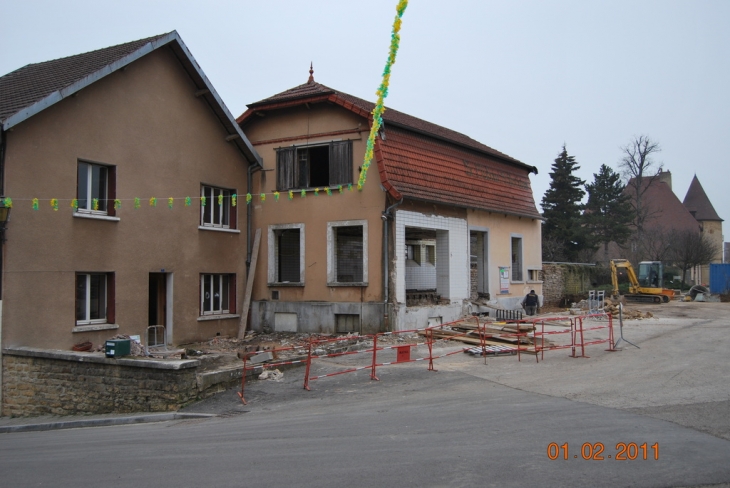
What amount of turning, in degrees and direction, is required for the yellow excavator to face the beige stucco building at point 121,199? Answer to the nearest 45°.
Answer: approximately 45° to its left

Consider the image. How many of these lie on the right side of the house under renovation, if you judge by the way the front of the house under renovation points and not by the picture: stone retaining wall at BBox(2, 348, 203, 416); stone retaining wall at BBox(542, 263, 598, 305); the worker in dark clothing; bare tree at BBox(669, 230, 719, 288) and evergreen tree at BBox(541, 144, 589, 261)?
1

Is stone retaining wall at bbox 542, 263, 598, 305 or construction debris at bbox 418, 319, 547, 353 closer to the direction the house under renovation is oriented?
the construction debris

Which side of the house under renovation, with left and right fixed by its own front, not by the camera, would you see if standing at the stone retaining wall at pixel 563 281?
left

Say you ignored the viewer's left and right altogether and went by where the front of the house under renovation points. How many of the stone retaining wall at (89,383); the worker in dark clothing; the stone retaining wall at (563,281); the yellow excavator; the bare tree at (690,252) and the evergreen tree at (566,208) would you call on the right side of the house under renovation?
1

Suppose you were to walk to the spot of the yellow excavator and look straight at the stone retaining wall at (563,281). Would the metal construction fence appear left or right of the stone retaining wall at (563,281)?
left

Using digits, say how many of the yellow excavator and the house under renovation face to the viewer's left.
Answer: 1

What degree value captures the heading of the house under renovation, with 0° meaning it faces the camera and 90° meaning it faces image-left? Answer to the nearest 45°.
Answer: approximately 315°

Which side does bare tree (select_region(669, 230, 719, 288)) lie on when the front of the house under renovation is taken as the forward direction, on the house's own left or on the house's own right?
on the house's own left

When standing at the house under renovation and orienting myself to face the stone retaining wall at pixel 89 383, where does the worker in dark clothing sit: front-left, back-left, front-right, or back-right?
back-left

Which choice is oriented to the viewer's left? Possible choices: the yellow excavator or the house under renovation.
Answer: the yellow excavator

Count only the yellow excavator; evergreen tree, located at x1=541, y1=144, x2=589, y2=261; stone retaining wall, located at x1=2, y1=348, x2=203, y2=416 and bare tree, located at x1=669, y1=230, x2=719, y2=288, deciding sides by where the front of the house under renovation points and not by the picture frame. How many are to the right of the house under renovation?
1

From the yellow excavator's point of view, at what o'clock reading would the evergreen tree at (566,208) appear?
The evergreen tree is roughly at 2 o'clock from the yellow excavator.

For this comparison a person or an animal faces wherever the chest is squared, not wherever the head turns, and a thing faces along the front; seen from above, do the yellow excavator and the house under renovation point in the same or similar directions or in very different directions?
very different directions

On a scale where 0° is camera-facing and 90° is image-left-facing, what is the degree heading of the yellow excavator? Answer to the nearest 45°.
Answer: approximately 90°

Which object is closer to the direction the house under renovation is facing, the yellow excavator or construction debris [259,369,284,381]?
the construction debris

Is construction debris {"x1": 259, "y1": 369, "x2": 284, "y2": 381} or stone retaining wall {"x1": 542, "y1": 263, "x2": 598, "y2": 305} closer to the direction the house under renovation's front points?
the construction debris
